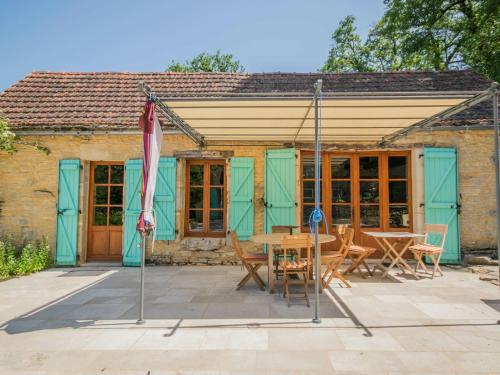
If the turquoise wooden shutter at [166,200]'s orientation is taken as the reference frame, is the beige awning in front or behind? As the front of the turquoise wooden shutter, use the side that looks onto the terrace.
in front

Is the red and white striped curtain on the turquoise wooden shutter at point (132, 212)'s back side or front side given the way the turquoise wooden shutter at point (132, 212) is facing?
on the front side

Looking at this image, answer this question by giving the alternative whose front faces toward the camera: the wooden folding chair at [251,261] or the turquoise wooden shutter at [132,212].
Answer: the turquoise wooden shutter

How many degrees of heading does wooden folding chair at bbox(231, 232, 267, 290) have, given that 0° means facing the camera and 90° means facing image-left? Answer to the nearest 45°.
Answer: approximately 270°

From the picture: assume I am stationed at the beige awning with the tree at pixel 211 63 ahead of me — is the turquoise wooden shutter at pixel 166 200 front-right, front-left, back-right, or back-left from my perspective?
front-left

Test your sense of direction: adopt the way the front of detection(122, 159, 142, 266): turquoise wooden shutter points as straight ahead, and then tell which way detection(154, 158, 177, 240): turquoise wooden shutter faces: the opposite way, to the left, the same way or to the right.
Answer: the same way

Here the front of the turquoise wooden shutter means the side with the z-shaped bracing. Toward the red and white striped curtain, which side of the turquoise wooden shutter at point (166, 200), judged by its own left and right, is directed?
front

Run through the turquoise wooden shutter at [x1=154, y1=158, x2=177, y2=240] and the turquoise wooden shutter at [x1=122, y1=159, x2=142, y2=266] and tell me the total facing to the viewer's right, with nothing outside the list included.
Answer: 0

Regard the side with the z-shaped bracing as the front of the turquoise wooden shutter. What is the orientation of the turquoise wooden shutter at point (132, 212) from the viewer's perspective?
toward the camera

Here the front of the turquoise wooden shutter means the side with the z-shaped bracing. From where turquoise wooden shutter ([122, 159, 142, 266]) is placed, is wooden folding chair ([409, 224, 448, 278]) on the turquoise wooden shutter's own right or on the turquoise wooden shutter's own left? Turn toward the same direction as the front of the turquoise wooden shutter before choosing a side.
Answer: on the turquoise wooden shutter's own left

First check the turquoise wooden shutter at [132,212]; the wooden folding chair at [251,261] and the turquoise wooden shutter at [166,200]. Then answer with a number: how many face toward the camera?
2

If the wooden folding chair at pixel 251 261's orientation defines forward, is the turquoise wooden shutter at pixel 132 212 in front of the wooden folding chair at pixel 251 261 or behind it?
behind

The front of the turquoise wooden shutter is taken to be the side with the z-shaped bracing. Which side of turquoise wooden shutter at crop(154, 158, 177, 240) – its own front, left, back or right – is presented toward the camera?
front

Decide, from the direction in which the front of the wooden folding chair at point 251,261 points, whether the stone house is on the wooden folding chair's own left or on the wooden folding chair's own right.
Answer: on the wooden folding chair's own left

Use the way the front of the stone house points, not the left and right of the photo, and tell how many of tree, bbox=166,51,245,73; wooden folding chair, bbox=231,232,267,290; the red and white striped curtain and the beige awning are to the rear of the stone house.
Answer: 1

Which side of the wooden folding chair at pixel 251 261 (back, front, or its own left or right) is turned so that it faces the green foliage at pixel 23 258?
back

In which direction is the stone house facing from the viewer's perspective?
toward the camera

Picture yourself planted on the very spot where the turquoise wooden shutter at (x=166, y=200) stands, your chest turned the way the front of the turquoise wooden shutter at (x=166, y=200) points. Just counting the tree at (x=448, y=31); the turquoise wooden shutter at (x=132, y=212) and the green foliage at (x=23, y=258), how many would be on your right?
2

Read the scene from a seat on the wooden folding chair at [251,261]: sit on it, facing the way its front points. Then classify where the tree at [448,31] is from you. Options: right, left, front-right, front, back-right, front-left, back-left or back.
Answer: front-left
